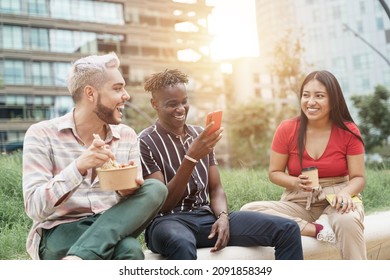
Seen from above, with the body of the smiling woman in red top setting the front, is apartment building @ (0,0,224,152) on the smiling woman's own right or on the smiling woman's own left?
on the smiling woman's own right

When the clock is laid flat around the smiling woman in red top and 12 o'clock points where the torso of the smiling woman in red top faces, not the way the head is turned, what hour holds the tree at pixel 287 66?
The tree is roughly at 6 o'clock from the smiling woman in red top.

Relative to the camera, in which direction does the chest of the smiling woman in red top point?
toward the camera

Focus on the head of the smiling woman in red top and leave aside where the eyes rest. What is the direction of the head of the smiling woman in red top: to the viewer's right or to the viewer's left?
to the viewer's left

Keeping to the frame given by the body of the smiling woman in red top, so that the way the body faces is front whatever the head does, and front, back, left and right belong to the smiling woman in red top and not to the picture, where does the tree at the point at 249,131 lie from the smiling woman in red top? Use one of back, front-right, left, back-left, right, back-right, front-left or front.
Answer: back

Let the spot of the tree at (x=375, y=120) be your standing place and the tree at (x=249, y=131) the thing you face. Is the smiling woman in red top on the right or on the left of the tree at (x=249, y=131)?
left

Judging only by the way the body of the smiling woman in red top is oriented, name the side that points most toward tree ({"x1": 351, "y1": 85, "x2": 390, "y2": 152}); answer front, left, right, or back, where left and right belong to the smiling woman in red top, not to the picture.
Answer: back
